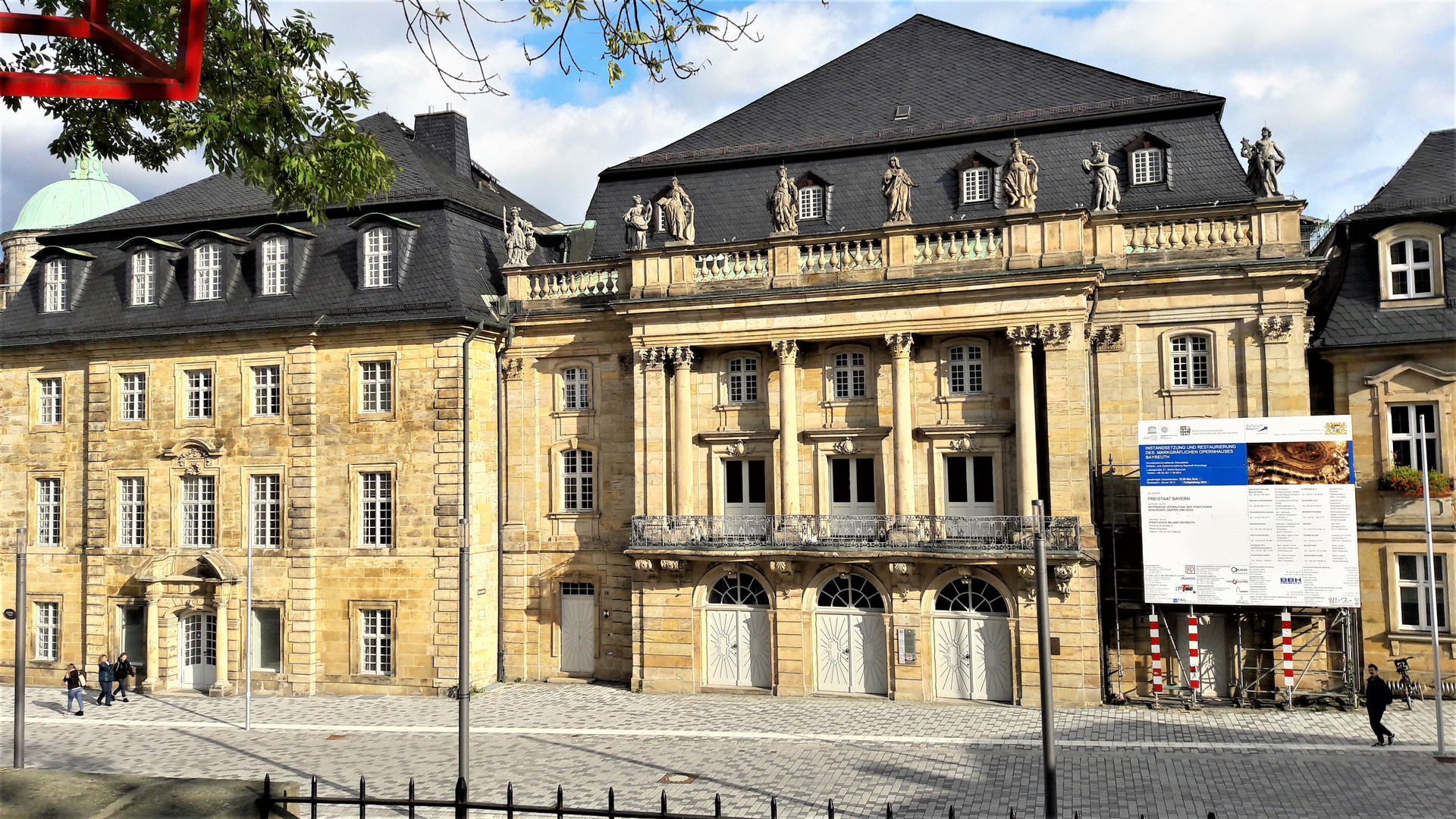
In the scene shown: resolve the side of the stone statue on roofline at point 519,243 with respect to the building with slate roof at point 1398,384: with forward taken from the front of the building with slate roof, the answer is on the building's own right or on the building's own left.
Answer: on the building's own right

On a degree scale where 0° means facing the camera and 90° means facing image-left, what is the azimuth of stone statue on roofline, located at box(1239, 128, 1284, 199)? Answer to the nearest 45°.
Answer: approximately 0°

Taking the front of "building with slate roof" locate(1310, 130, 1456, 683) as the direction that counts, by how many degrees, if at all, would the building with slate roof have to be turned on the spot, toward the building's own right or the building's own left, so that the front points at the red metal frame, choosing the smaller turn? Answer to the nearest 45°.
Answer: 0° — it already faces it

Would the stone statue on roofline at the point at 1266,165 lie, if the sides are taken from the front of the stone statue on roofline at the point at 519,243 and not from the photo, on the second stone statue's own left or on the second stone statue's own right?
on the second stone statue's own left

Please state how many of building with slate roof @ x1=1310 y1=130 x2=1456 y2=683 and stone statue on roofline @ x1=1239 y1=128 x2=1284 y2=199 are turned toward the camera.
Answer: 2

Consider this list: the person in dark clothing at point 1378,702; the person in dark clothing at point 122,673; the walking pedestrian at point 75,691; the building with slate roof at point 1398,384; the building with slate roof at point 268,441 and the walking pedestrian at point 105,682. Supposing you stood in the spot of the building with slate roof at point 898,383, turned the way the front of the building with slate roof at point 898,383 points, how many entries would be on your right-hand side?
4

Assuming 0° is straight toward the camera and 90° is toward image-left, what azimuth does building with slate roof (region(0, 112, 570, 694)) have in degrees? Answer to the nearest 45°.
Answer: approximately 0°
